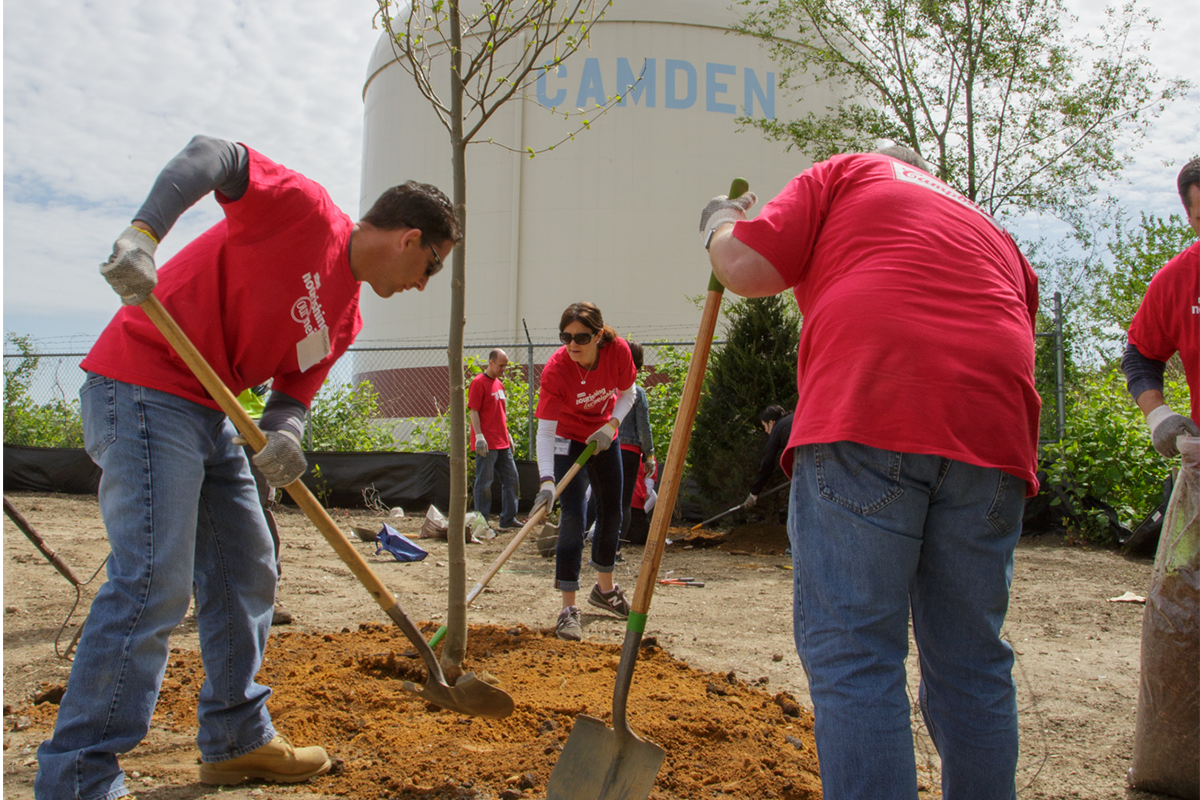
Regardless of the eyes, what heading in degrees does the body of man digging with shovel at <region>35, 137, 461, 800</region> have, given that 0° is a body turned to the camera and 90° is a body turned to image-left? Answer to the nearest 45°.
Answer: approximately 270°

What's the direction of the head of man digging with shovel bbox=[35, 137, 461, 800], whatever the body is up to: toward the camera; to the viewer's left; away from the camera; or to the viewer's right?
to the viewer's right

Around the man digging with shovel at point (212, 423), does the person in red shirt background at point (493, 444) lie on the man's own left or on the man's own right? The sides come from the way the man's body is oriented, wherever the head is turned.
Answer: on the man's own left

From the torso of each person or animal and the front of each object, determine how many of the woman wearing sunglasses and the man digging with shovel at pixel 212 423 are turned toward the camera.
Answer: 1

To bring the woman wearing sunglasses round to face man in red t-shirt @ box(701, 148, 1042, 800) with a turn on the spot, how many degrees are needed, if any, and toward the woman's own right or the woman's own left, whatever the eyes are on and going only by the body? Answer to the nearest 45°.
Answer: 0° — they already face them

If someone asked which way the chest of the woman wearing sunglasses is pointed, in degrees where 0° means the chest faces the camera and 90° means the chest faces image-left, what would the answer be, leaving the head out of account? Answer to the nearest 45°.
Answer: approximately 0°

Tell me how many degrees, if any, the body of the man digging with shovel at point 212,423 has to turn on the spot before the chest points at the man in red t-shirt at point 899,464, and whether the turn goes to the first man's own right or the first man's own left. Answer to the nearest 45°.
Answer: approximately 45° to the first man's own right

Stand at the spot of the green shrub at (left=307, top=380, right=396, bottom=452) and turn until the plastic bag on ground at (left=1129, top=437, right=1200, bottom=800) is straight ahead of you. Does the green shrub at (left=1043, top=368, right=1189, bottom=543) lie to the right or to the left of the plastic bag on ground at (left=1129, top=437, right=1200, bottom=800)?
left

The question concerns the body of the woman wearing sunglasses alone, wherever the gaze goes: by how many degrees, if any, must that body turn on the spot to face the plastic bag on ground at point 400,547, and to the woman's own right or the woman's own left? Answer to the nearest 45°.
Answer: approximately 135° to the woman's own right
